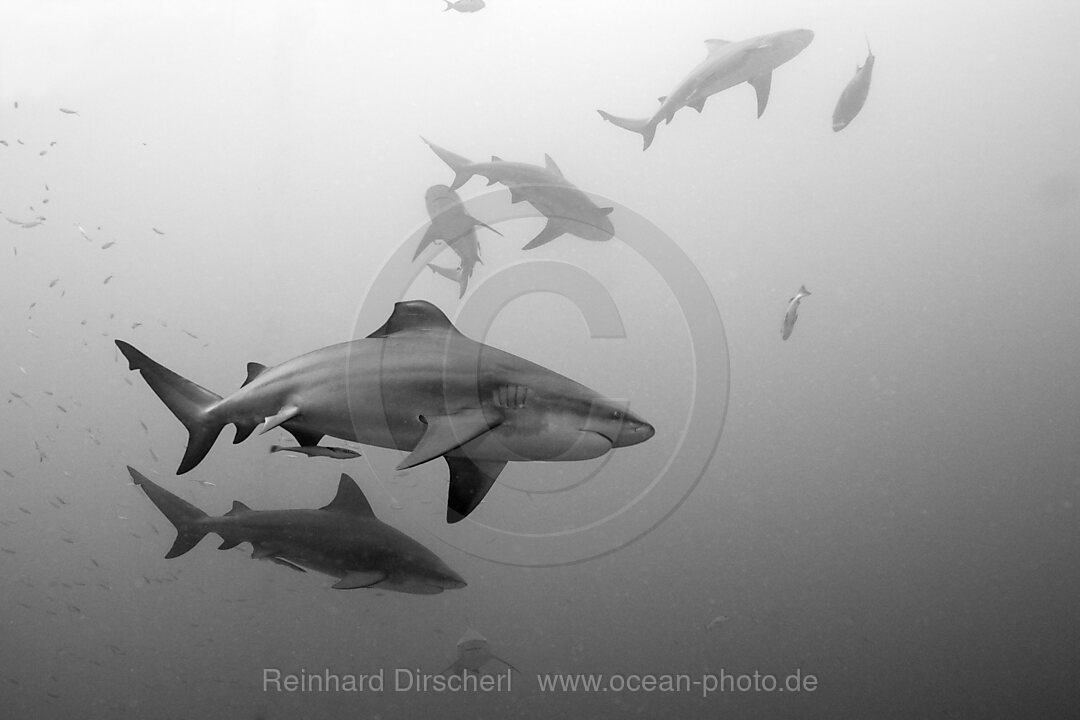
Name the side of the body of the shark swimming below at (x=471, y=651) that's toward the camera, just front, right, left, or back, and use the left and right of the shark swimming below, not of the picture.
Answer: front

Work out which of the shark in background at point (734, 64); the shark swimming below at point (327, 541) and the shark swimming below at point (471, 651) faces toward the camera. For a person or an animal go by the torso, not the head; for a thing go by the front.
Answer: the shark swimming below at point (471, 651)

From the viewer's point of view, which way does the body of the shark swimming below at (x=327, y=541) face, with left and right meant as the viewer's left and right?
facing to the right of the viewer

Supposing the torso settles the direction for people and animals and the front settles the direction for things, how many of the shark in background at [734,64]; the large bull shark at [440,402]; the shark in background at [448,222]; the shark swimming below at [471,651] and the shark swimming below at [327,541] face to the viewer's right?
3

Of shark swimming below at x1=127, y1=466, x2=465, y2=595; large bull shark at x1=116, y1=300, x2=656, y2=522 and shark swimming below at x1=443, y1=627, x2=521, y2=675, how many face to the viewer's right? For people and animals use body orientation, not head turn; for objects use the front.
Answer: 2

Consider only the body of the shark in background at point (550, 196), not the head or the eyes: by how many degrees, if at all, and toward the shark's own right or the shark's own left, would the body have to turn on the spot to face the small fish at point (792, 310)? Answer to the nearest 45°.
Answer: approximately 45° to the shark's own left

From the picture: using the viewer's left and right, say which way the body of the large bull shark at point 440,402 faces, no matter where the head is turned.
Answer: facing to the right of the viewer

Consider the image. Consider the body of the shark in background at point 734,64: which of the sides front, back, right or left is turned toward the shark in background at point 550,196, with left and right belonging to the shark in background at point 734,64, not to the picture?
back

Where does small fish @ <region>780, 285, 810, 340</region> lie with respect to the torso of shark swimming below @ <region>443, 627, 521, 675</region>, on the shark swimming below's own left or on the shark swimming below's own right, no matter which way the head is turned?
on the shark swimming below's own left

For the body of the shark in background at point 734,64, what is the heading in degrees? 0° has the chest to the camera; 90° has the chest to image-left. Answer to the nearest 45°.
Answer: approximately 270°

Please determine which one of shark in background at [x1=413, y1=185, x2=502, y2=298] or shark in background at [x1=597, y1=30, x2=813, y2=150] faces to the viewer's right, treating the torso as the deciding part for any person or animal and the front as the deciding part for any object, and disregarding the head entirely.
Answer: shark in background at [x1=597, y1=30, x2=813, y2=150]

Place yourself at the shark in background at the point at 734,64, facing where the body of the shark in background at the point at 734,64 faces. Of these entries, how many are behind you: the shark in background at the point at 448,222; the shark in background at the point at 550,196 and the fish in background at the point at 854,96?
2

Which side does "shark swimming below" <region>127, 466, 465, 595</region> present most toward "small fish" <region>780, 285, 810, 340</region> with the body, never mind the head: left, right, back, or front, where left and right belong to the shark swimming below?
front
